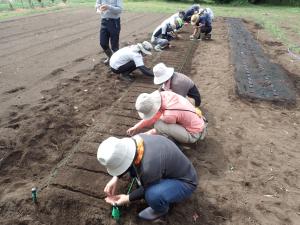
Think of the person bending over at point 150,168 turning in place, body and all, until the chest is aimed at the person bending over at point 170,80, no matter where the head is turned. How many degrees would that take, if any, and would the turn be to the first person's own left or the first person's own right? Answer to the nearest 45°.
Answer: approximately 90° to the first person's own right

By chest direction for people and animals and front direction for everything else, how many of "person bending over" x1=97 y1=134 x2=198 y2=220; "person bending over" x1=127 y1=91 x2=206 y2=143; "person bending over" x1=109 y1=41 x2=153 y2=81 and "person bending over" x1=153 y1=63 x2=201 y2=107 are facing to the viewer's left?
3

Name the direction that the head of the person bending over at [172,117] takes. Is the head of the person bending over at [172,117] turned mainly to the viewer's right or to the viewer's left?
to the viewer's left

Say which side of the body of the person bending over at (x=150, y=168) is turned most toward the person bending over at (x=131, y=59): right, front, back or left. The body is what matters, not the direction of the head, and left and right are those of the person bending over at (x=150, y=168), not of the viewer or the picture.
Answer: right

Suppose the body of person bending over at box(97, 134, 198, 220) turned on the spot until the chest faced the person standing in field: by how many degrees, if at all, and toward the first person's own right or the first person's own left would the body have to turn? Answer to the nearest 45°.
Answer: approximately 90° to the first person's own right

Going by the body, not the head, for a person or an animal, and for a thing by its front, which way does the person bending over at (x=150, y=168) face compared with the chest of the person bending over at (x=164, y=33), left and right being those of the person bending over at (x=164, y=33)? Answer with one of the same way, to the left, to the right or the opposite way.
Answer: the opposite way

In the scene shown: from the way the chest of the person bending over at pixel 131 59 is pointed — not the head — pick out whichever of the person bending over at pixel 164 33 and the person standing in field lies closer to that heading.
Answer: the person bending over

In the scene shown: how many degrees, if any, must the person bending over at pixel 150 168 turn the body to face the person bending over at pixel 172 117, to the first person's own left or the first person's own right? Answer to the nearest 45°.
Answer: approximately 90° to the first person's own right

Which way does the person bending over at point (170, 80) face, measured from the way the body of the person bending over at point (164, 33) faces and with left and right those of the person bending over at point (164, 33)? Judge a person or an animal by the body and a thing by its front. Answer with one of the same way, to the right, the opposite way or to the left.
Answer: the opposite way

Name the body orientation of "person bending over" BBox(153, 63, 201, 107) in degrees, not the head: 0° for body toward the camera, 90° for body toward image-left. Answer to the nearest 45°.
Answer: approximately 90°

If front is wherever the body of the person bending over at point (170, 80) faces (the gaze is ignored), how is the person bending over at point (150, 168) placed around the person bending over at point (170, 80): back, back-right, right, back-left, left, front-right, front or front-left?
left

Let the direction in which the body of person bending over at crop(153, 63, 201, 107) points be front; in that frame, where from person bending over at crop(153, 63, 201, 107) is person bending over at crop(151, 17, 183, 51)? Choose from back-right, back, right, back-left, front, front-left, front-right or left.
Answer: right

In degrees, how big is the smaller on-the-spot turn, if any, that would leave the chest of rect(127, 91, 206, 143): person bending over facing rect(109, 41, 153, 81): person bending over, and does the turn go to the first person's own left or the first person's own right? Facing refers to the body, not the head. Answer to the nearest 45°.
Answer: approximately 90° to the first person's own right

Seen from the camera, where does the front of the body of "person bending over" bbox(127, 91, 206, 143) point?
to the viewer's left
